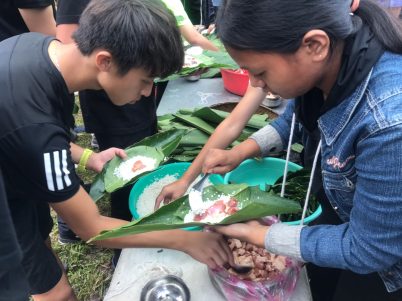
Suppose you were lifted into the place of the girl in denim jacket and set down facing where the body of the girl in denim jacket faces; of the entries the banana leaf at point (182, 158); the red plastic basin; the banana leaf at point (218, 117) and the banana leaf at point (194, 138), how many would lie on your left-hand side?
0

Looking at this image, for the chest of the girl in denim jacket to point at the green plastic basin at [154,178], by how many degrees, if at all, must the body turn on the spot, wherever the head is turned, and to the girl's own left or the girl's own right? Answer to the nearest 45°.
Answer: approximately 45° to the girl's own right

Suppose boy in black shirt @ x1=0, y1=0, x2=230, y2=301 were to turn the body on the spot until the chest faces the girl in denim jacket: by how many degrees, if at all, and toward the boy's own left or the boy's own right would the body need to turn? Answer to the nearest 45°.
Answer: approximately 45° to the boy's own right

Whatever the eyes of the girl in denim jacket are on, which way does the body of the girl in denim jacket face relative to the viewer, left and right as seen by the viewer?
facing to the left of the viewer

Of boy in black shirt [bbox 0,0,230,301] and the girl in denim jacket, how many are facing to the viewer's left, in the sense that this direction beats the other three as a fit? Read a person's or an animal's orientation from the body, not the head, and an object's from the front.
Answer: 1

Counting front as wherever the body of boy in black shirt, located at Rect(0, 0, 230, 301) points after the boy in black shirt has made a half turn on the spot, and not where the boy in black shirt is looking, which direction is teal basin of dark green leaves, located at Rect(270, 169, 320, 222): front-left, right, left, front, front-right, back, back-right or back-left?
back

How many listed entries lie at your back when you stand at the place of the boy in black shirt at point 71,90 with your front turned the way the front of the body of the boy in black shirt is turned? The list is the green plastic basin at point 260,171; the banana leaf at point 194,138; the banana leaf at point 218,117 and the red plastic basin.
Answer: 0

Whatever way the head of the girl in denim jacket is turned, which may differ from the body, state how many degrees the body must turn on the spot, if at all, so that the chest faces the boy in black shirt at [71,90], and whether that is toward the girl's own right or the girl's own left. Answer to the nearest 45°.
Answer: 0° — they already face them

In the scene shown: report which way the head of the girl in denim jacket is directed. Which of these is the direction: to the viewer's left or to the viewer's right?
to the viewer's left

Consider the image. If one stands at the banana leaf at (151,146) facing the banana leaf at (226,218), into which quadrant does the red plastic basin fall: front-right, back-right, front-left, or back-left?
back-left

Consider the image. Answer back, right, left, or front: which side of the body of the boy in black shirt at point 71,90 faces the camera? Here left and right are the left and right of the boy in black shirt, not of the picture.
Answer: right

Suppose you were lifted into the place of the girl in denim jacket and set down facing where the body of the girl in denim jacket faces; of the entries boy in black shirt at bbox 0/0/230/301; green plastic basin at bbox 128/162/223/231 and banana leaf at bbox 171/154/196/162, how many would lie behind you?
0

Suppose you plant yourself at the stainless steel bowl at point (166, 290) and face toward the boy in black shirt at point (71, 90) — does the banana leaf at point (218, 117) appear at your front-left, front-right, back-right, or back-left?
front-right

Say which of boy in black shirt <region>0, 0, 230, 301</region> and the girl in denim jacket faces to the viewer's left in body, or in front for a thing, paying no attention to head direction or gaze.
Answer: the girl in denim jacket

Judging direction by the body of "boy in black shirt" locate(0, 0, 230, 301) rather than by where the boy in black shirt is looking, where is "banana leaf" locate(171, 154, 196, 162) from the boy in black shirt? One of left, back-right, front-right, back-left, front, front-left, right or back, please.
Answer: front-left
